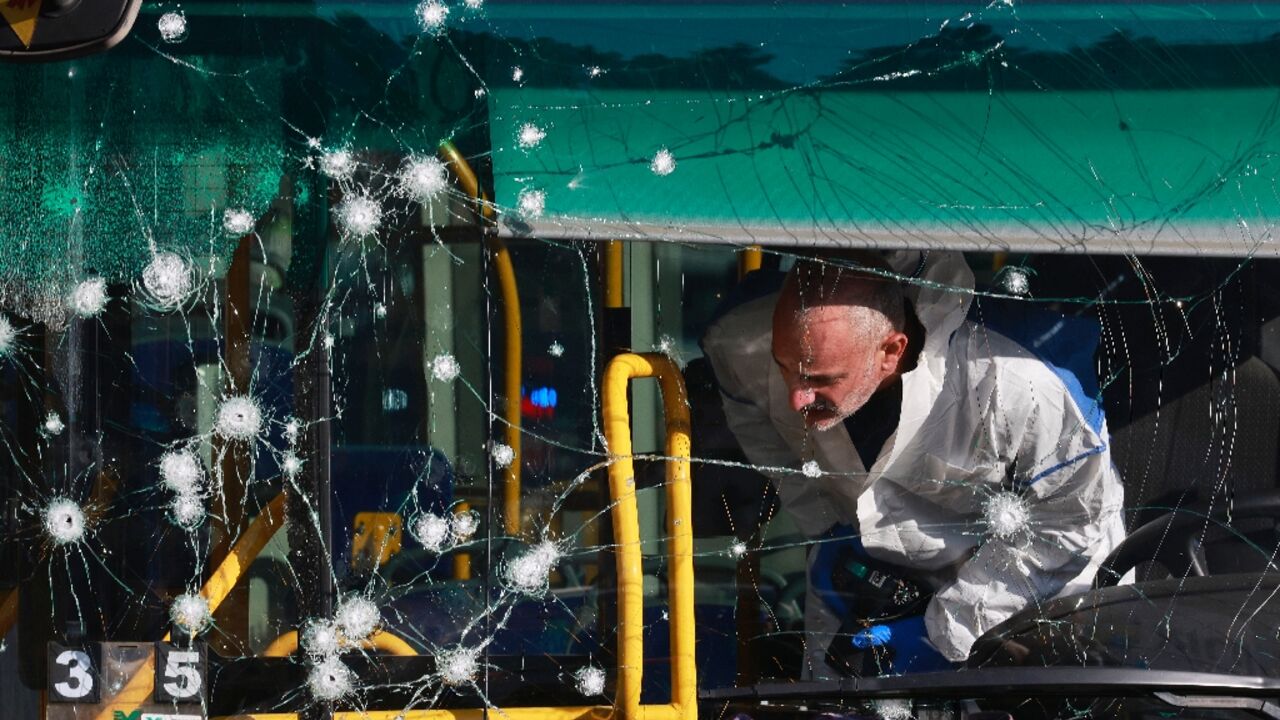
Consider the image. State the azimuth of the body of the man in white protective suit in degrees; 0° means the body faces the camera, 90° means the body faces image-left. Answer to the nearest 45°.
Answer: approximately 45°

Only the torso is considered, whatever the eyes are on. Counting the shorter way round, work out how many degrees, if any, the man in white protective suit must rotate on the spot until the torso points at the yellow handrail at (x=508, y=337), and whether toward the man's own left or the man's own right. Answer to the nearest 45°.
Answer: approximately 45° to the man's own right
